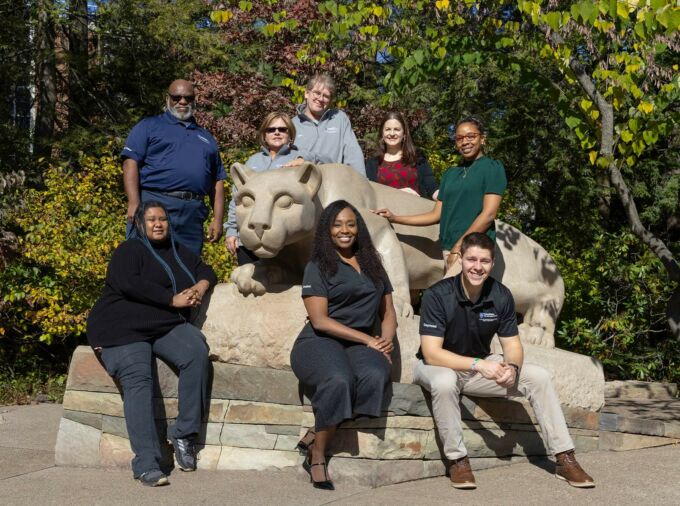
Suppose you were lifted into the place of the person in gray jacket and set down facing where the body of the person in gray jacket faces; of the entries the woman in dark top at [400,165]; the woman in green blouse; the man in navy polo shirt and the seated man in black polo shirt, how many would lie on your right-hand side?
1

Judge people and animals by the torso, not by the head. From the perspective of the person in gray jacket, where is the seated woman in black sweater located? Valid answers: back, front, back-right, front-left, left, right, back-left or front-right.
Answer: front-right

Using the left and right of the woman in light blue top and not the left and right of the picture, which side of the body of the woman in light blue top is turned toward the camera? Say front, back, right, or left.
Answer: front

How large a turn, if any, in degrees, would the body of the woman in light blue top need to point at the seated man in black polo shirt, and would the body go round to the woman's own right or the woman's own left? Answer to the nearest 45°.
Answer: approximately 45° to the woman's own left

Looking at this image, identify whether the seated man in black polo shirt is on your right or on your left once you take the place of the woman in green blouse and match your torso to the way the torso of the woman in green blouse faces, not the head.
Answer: on your left

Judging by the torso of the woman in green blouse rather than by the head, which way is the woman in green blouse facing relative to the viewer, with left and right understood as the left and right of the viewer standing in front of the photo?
facing the viewer and to the left of the viewer

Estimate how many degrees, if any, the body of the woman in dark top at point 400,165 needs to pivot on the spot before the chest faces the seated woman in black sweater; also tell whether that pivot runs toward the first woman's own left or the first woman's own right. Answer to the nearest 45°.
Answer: approximately 45° to the first woman's own right

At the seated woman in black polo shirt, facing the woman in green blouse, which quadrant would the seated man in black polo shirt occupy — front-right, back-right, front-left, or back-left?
front-right

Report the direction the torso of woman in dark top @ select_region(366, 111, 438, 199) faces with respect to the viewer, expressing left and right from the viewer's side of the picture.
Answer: facing the viewer

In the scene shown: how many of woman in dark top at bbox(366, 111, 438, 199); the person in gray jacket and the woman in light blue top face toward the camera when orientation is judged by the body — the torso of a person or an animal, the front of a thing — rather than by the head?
3
